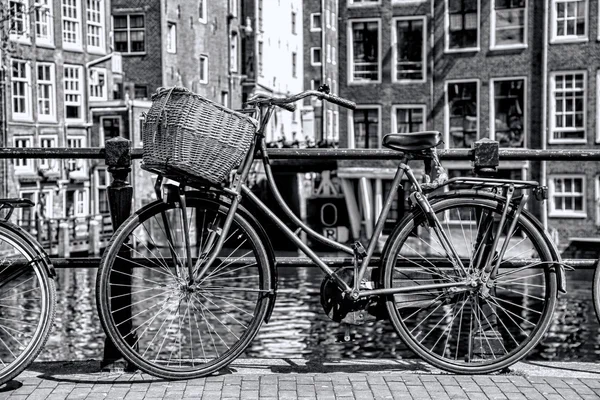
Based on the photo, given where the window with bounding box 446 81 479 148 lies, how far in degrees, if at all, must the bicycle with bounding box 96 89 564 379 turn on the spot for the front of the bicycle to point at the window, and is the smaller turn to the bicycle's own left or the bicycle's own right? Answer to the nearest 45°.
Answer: approximately 90° to the bicycle's own right

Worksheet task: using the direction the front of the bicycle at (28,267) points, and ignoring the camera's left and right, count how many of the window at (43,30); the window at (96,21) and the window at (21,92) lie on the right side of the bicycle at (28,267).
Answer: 3

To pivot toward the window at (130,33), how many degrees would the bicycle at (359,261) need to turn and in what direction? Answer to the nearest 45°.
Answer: approximately 90° to its right

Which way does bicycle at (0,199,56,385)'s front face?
to the viewer's left

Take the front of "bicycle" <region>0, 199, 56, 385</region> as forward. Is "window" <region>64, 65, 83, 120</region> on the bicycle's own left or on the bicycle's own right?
on the bicycle's own right

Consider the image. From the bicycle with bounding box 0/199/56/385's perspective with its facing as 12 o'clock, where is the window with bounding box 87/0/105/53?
The window is roughly at 3 o'clock from the bicycle.

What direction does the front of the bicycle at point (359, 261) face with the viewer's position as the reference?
facing to the left of the viewer

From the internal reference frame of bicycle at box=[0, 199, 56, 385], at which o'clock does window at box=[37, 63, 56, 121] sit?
The window is roughly at 3 o'clock from the bicycle.

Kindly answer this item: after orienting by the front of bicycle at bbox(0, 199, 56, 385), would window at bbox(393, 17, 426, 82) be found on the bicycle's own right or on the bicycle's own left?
on the bicycle's own right

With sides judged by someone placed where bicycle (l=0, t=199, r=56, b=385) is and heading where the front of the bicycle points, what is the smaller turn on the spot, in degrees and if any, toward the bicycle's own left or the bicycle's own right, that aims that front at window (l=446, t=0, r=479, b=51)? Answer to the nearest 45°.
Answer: approximately 135° to the bicycle's own right

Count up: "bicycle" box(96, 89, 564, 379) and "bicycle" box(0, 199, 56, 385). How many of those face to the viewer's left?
2

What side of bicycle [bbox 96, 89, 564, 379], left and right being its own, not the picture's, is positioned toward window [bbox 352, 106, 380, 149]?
right

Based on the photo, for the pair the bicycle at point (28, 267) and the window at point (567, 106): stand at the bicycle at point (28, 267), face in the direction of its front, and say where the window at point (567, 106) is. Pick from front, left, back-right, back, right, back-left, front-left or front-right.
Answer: back-right

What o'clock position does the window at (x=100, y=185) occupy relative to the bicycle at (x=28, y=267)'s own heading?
The window is roughly at 3 o'clock from the bicycle.
